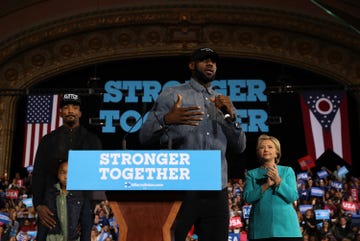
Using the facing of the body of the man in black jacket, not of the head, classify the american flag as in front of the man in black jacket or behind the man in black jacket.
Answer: behind

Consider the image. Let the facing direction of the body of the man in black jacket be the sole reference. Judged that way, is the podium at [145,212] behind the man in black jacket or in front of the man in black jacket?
in front

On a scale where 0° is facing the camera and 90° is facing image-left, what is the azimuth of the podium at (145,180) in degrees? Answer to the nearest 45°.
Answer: approximately 0°

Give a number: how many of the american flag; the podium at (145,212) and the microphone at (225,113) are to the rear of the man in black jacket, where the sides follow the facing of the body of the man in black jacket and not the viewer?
1

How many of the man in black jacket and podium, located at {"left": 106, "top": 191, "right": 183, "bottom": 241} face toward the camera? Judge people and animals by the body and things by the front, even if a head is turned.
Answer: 2

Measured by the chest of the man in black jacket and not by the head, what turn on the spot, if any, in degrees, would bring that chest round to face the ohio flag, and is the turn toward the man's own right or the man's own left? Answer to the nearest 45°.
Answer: approximately 135° to the man's own left

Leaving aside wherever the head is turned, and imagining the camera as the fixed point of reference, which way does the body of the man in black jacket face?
toward the camera
